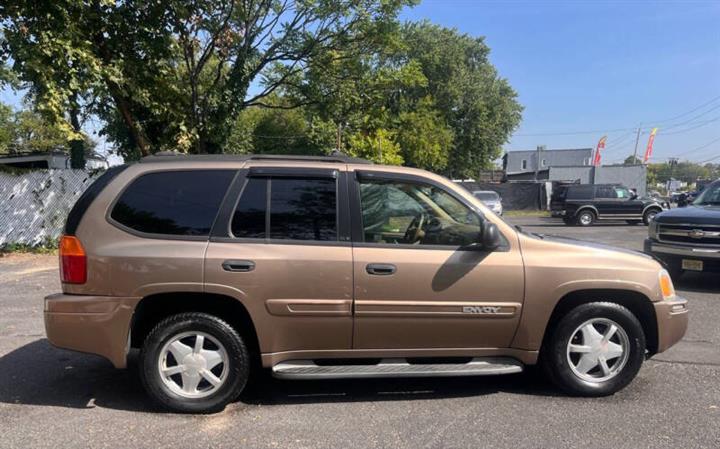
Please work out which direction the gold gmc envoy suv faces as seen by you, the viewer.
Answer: facing to the right of the viewer

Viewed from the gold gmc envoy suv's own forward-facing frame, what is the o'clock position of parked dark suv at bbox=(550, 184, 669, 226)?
The parked dark suv is roughly at 10 o'clock from the gold gmc envoy suv.

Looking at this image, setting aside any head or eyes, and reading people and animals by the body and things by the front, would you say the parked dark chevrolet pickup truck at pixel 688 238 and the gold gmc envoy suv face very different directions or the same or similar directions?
very different directions

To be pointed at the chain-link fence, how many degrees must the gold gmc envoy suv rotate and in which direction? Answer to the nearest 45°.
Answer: approximately 135° to its left

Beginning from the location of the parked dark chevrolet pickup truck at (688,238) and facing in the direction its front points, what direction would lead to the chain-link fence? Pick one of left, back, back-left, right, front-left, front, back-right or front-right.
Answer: front-right

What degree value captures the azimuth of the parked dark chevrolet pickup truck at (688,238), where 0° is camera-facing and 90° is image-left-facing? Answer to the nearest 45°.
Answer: approximately 45°

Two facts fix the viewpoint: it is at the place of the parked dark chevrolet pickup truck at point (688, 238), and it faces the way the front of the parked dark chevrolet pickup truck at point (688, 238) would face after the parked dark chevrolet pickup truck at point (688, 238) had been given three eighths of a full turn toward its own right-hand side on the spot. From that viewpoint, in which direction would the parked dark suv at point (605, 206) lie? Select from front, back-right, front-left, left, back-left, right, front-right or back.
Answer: front

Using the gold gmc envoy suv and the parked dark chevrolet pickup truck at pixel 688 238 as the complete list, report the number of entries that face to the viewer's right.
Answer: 1

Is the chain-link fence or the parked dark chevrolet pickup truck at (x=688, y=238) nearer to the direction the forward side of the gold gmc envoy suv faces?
the parked dark chevrolet pickup truck
